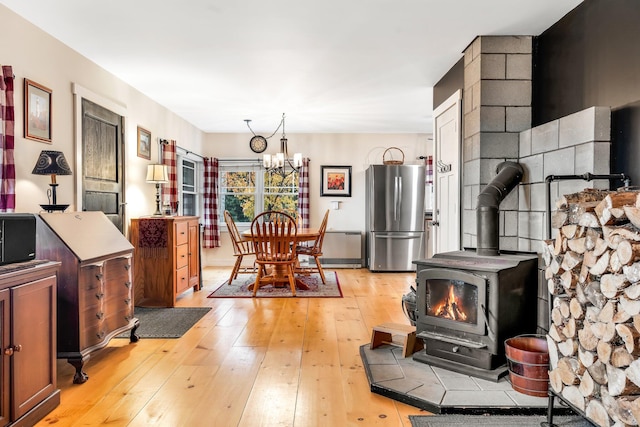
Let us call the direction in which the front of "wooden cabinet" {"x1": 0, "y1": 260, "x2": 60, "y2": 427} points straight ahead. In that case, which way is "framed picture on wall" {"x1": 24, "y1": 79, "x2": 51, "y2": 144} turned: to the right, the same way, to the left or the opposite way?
the same way

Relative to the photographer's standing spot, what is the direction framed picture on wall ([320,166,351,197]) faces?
facing the viewer

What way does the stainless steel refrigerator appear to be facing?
toward the camera

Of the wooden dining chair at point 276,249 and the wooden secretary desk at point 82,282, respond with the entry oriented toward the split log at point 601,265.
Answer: the wooden secretary desk

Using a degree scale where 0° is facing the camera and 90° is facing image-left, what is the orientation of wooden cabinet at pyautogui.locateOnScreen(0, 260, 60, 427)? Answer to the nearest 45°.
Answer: approximately 315°

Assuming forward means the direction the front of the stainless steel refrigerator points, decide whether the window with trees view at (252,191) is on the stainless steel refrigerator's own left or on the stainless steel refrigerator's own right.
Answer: on the stainless steel refrigerator's own right

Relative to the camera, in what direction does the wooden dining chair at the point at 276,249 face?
facing away from the viewer

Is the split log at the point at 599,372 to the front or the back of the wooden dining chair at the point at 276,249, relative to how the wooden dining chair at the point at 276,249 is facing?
to the back

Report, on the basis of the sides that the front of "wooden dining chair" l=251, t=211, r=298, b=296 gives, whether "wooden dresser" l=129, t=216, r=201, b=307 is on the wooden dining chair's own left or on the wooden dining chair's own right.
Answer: on the wooden dining chair's own left

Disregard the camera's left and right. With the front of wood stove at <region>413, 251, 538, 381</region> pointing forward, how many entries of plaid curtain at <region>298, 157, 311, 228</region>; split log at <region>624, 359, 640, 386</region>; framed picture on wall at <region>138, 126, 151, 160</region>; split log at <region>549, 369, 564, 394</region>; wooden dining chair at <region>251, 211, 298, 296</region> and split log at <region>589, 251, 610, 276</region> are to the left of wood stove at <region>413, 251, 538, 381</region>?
3

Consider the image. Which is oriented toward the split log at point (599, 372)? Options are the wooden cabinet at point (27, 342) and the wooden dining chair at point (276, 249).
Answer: the wooden cabinet

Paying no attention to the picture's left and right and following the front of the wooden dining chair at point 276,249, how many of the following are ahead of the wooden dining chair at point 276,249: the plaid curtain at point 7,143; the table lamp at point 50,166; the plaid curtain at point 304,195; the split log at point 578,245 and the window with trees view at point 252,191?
2

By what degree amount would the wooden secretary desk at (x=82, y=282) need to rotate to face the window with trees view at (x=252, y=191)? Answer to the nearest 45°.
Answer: approximately 90° to its left

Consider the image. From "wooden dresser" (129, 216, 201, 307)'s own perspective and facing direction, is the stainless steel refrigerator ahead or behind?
ahead

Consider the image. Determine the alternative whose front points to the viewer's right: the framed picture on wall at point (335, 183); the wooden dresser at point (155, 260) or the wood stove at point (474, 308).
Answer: the wooden dresser

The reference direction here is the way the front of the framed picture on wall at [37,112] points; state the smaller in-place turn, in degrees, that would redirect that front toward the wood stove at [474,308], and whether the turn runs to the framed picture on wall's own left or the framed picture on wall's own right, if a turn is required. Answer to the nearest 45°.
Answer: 0° — it already faces it

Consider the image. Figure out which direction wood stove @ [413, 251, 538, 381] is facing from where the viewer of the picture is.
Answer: facing the viewer and to the left of the viewer

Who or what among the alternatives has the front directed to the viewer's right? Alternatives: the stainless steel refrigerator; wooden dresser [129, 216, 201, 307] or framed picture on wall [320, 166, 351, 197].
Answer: the wooden dresser
